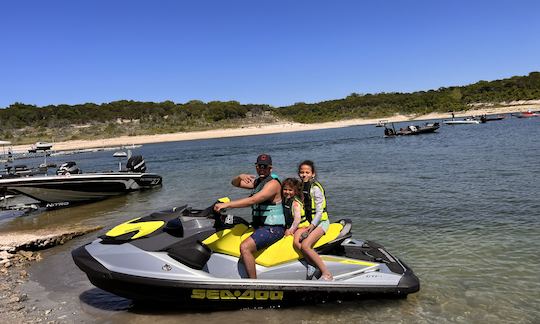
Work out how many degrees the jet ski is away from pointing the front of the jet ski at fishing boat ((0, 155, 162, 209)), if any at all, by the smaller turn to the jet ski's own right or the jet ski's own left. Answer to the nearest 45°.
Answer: approximately 45° to the jet ski's own right

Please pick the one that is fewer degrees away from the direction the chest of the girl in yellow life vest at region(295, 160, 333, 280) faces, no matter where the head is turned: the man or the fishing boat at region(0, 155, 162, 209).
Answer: the man

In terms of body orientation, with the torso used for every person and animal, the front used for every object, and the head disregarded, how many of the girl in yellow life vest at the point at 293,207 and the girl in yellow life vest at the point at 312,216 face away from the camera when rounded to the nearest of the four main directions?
0

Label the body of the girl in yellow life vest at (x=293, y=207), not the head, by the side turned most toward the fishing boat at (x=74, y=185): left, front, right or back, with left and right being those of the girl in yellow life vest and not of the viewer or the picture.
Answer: right

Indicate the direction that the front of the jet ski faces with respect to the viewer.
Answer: facing to the left of the viewer

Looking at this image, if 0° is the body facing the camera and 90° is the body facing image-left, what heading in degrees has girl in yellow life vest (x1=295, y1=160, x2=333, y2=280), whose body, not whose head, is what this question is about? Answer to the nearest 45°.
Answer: approximately 45°
